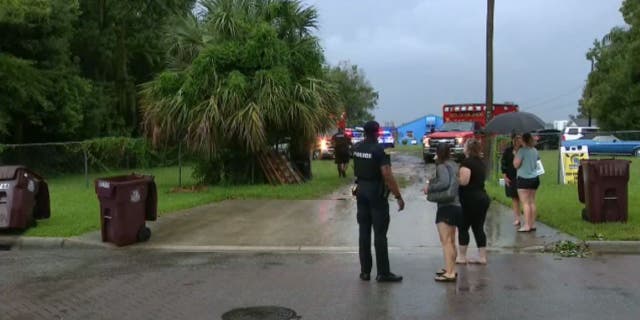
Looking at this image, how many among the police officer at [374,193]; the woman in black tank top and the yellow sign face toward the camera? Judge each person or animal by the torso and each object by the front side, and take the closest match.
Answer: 1

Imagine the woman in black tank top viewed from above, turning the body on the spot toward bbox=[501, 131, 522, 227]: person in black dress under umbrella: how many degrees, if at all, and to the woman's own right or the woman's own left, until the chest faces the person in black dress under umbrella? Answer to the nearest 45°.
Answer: approximately 45° to the woman's own right

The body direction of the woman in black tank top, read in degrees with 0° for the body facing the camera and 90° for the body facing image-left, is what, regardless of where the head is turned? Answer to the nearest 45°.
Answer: approximately 135°

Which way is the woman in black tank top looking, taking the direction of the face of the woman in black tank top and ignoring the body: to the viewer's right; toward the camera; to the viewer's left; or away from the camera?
away from the camera

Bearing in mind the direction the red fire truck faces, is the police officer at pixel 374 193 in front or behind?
in front

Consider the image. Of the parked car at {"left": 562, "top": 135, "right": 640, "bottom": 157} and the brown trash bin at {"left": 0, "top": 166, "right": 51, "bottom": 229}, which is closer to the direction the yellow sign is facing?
the brown trash bin

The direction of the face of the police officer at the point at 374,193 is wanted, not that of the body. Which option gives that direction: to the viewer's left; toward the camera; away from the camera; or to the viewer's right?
away from the camera

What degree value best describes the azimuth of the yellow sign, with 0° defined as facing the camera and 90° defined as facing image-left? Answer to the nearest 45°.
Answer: approximately 0°

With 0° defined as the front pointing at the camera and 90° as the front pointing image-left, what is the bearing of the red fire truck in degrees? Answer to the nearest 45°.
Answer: approximately 45°
